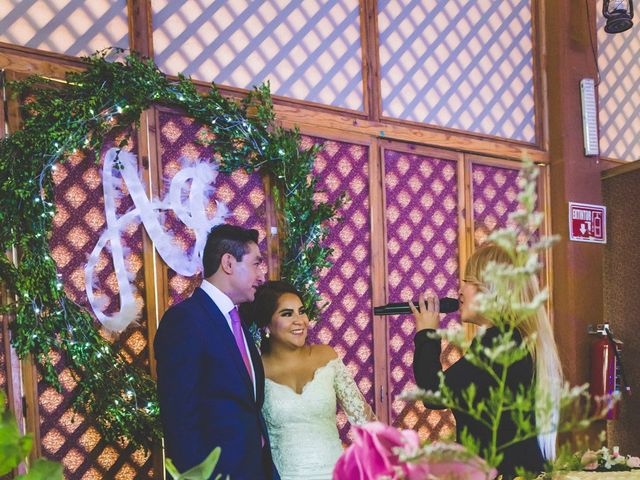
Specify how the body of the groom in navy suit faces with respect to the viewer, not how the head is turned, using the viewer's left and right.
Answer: facing the viewer and to the right of the viewer

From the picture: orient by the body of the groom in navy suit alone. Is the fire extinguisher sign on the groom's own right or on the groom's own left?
on the groom's own left

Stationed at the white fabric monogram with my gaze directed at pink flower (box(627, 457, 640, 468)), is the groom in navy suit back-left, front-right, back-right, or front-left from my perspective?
front-right

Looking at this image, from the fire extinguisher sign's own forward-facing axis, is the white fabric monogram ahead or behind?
ahead

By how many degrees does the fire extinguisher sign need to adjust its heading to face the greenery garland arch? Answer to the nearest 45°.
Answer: approximately 45° to its right

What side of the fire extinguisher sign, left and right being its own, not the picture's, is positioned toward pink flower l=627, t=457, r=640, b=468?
front

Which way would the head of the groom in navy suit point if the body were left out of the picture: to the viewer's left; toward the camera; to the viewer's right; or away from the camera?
to the viewer's right

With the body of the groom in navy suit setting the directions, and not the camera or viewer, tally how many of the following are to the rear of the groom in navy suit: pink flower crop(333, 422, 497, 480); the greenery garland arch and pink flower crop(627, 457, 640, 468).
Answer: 1

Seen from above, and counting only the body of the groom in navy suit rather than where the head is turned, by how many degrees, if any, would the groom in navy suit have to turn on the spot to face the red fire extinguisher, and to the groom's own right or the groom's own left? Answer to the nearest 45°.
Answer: approximately 90° to the groom's own left

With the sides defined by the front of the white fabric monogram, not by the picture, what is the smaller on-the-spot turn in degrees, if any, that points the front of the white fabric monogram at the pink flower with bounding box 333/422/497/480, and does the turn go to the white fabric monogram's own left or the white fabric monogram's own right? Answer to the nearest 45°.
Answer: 0° — it already faces it

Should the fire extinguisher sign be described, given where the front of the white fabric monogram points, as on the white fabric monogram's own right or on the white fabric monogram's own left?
on the white fabric monogram's own left

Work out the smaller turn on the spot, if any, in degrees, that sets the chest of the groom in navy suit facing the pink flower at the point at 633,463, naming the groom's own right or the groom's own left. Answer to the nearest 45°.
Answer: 0° — they already face it

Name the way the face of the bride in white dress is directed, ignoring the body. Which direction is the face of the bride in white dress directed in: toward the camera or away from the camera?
toward the camera

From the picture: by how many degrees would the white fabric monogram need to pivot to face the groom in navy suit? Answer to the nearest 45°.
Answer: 0° — it already faces them

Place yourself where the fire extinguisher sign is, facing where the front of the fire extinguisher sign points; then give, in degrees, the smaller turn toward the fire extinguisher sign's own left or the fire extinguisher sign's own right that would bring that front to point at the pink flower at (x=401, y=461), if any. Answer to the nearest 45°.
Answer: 0° — it already faces it

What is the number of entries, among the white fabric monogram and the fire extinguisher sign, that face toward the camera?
2

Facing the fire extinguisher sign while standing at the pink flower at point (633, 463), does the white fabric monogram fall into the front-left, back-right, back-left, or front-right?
front-left

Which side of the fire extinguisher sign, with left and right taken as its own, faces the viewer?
front
